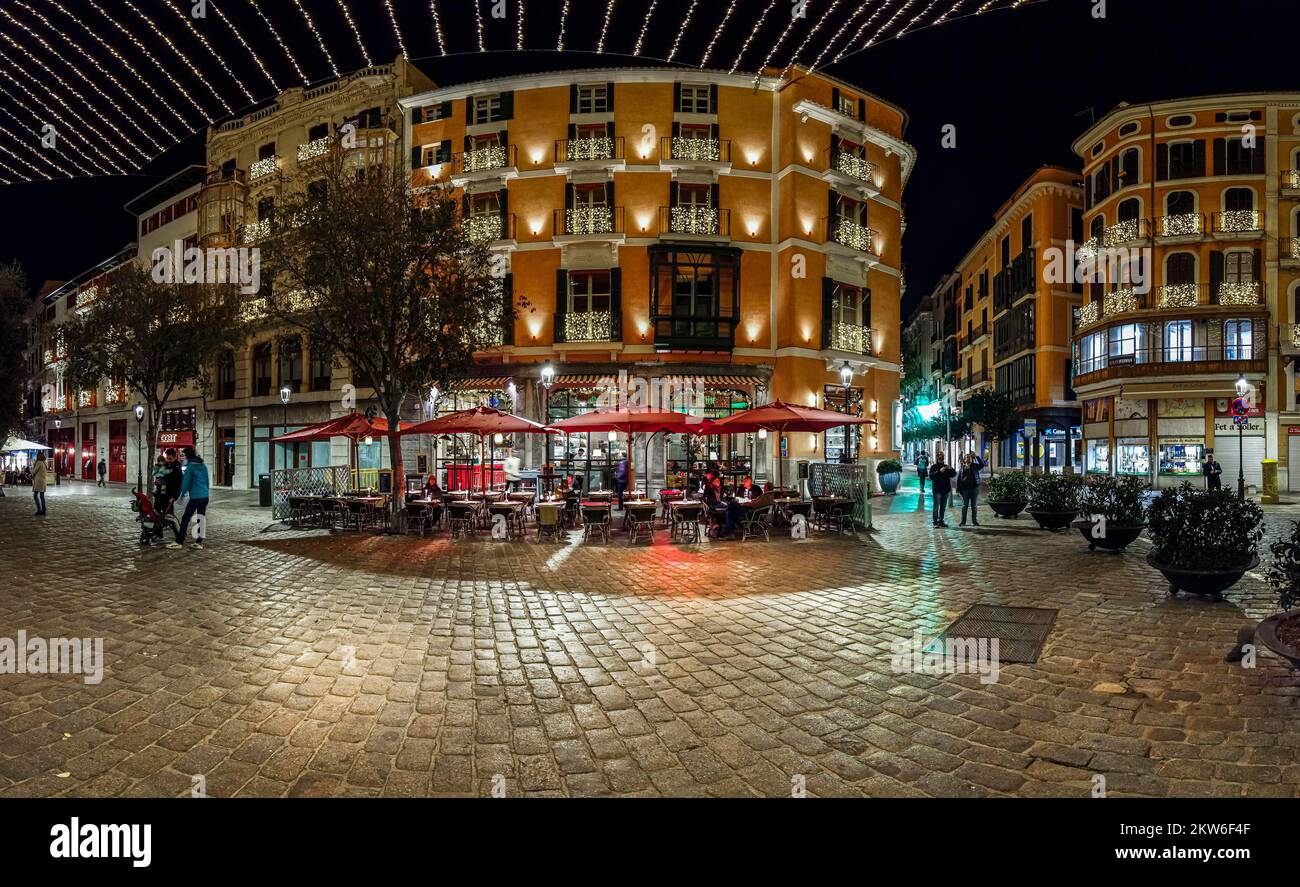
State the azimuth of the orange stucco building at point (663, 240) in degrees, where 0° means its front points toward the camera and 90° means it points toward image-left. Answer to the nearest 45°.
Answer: approximately 0°

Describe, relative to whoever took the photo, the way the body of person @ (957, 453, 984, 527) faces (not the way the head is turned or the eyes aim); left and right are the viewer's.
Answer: facing the viewer

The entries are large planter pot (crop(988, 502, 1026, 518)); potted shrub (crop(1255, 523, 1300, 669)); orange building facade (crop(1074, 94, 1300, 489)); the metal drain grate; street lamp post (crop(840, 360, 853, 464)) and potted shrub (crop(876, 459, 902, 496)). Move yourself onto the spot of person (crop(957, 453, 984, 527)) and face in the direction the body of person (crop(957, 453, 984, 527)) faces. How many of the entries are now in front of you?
2

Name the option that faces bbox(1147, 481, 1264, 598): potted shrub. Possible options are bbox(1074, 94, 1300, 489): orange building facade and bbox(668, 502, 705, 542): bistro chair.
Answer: the orange building facade

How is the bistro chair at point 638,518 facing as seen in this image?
away from the camera

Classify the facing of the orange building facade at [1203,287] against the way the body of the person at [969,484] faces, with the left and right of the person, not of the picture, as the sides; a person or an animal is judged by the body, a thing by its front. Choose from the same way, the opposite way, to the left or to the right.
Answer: the same way

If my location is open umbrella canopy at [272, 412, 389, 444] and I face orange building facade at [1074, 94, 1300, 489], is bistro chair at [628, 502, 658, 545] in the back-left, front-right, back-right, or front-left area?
front-right

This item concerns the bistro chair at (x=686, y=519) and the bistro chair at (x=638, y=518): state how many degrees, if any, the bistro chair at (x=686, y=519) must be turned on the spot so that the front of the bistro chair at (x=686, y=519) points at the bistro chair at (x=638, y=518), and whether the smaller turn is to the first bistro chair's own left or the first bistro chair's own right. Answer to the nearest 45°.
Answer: approximately 90° to the first bistro chair's own left

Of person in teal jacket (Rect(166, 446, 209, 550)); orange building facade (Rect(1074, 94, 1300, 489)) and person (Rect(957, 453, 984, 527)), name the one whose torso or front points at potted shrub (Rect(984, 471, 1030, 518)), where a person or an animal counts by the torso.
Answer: the orange building facade

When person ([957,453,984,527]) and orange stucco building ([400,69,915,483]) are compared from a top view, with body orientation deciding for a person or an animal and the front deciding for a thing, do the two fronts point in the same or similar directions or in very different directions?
same or similar directions

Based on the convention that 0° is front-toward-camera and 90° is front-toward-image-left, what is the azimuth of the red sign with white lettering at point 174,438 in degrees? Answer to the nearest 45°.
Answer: approximately 0°

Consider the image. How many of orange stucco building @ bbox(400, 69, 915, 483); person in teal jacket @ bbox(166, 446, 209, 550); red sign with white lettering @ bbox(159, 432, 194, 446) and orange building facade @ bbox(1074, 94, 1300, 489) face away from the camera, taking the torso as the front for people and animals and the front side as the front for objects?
0

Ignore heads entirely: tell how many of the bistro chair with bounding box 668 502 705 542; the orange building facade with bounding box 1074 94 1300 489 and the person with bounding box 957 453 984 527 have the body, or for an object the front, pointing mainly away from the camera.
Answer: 1

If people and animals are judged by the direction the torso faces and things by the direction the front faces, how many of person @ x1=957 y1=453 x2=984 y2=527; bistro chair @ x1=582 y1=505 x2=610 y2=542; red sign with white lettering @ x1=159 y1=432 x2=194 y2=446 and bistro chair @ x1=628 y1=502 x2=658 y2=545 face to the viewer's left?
0

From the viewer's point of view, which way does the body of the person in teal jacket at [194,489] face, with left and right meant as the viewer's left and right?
facing to the left of the viewer
